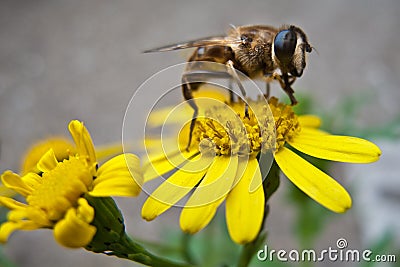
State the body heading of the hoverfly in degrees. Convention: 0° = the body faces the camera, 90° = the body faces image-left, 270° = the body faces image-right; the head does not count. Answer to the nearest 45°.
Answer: approximately 270°
